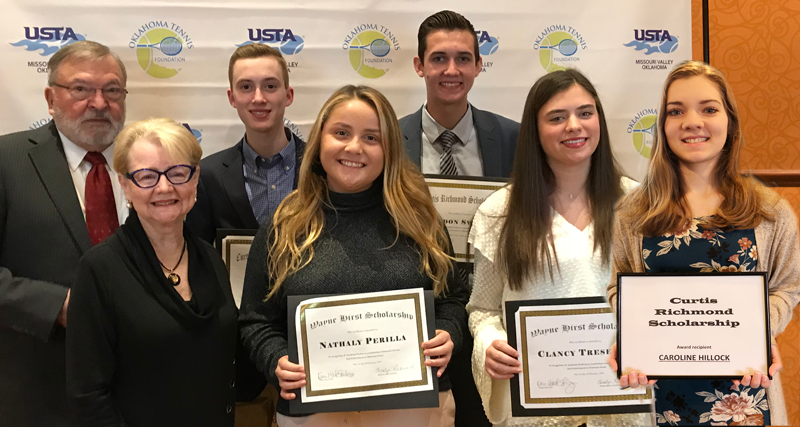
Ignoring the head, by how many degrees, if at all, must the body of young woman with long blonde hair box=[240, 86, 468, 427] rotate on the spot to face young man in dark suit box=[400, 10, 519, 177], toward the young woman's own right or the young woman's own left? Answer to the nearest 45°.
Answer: approximately 135° to the young woman's own left

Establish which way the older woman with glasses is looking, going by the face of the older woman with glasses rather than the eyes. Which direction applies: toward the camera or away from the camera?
toward the camera

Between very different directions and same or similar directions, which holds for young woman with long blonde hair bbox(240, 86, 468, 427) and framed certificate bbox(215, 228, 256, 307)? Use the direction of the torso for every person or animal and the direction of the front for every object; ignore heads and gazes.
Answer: same or similar directions

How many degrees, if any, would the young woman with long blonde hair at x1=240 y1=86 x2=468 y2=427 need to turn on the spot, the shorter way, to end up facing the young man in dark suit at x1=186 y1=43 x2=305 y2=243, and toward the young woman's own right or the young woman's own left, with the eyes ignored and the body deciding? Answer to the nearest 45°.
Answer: approximately 135° to the young woman's own right

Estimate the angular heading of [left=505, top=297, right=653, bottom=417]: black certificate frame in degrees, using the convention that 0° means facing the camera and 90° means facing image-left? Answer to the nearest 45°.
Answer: approximately 0°

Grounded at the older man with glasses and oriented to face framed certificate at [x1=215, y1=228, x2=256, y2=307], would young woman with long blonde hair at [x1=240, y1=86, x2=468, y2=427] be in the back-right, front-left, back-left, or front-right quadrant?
front-right

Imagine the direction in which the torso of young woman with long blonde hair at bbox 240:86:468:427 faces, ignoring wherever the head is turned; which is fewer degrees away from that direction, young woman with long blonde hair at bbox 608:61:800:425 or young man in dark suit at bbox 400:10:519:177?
the young woman with long blonde hair

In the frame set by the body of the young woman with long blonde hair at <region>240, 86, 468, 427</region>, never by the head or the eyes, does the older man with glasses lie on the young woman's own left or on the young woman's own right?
on the young woman's own right

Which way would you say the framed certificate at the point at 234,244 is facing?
toward the camera

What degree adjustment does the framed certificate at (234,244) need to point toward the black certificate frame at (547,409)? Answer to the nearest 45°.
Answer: approximately 45° to its left

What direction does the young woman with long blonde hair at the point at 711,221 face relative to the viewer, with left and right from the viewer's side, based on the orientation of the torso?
facing the viewer

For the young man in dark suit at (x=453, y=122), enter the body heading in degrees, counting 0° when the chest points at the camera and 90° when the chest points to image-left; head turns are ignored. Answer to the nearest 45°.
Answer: approximately 0°
